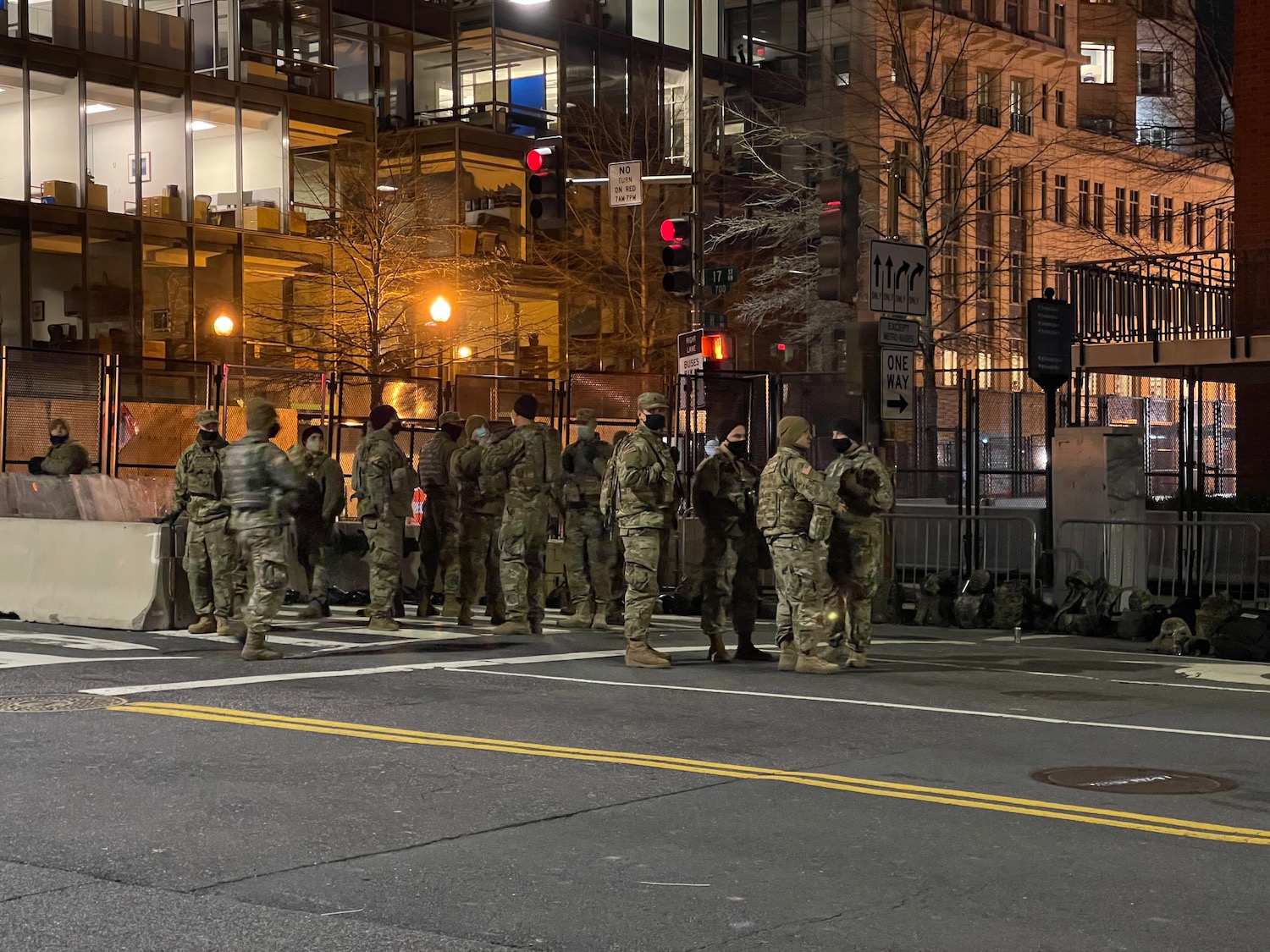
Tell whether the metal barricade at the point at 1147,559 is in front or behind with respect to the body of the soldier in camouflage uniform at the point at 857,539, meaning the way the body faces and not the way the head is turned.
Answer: behind

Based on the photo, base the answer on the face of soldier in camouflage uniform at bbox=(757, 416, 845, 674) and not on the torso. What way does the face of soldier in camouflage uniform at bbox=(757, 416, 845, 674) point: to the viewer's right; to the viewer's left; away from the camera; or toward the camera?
to the viewer's right

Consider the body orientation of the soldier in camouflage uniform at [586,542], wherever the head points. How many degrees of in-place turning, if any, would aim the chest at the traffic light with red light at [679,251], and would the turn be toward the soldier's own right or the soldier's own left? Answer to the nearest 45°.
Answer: approximately 180°

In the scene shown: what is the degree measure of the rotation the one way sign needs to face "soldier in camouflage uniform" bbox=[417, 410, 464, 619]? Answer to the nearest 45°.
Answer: approximately 90° to its right

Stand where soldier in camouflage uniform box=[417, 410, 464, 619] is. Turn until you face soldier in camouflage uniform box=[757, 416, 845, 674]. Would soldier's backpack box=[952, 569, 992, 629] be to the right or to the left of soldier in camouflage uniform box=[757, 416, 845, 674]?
left

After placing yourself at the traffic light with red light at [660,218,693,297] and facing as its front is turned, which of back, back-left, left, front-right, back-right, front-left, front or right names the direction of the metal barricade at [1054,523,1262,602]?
left

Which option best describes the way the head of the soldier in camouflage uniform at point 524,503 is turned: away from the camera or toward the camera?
away from the camera

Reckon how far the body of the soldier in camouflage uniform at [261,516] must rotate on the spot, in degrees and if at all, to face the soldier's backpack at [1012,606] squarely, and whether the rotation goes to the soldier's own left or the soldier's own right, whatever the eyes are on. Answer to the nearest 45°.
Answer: approximately 45° to the soldier's own right

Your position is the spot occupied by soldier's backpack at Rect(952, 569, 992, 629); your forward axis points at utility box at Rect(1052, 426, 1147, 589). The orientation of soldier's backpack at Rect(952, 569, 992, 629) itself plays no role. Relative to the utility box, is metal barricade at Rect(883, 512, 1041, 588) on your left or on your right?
left

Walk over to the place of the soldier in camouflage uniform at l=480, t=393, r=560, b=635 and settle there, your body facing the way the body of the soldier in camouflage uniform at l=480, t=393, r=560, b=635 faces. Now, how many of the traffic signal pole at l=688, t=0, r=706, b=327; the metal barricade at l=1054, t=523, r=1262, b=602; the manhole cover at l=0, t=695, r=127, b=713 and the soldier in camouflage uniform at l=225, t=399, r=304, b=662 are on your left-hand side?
2

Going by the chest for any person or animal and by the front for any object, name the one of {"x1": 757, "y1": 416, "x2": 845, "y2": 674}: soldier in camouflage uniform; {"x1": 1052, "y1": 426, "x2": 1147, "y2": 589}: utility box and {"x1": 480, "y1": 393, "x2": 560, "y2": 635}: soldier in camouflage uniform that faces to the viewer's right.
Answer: {"x1": 757, "y1": 416, "x2": 845, "y2": 674}: soldier in camouflage uniform
